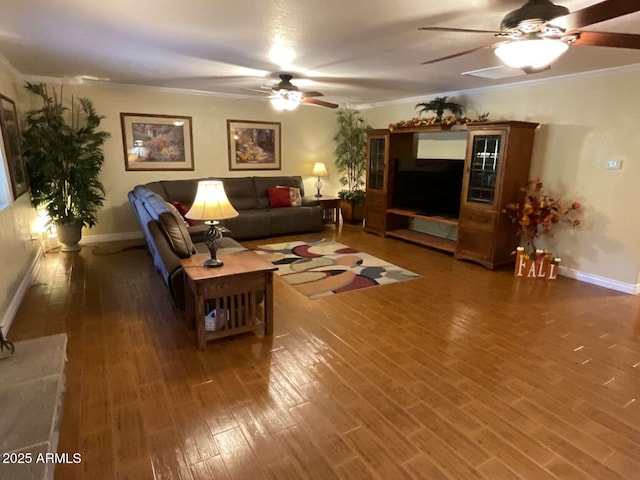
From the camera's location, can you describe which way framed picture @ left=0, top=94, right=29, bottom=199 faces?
facing to the right of the viewer

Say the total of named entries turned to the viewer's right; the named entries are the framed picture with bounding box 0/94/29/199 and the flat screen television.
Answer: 1

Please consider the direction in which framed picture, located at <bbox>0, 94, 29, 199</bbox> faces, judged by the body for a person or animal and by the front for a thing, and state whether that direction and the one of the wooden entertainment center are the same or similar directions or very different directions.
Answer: very different directions

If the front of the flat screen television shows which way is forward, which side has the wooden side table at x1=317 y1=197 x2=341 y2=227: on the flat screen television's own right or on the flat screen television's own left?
on the flat screen television's own right

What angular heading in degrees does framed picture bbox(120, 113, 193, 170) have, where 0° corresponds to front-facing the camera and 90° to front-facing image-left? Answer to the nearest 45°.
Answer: approximately 0°

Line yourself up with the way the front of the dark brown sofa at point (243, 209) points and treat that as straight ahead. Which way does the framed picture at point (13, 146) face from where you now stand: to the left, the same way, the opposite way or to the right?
to the left

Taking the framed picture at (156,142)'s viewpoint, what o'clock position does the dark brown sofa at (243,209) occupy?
The dark brown sofa is roughly at 10 o'clock from the framed picture.

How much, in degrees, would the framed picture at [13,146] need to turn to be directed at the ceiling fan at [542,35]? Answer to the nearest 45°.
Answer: approximately 45° to its right

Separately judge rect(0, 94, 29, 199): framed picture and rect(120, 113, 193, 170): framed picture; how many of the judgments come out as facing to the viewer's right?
1

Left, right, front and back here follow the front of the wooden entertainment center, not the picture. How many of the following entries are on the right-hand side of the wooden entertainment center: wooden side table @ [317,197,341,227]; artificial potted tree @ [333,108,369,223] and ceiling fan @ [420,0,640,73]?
2

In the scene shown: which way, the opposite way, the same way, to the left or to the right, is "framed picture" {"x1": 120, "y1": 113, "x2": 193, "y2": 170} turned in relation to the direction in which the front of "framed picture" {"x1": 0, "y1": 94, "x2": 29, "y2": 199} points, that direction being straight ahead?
to the right
